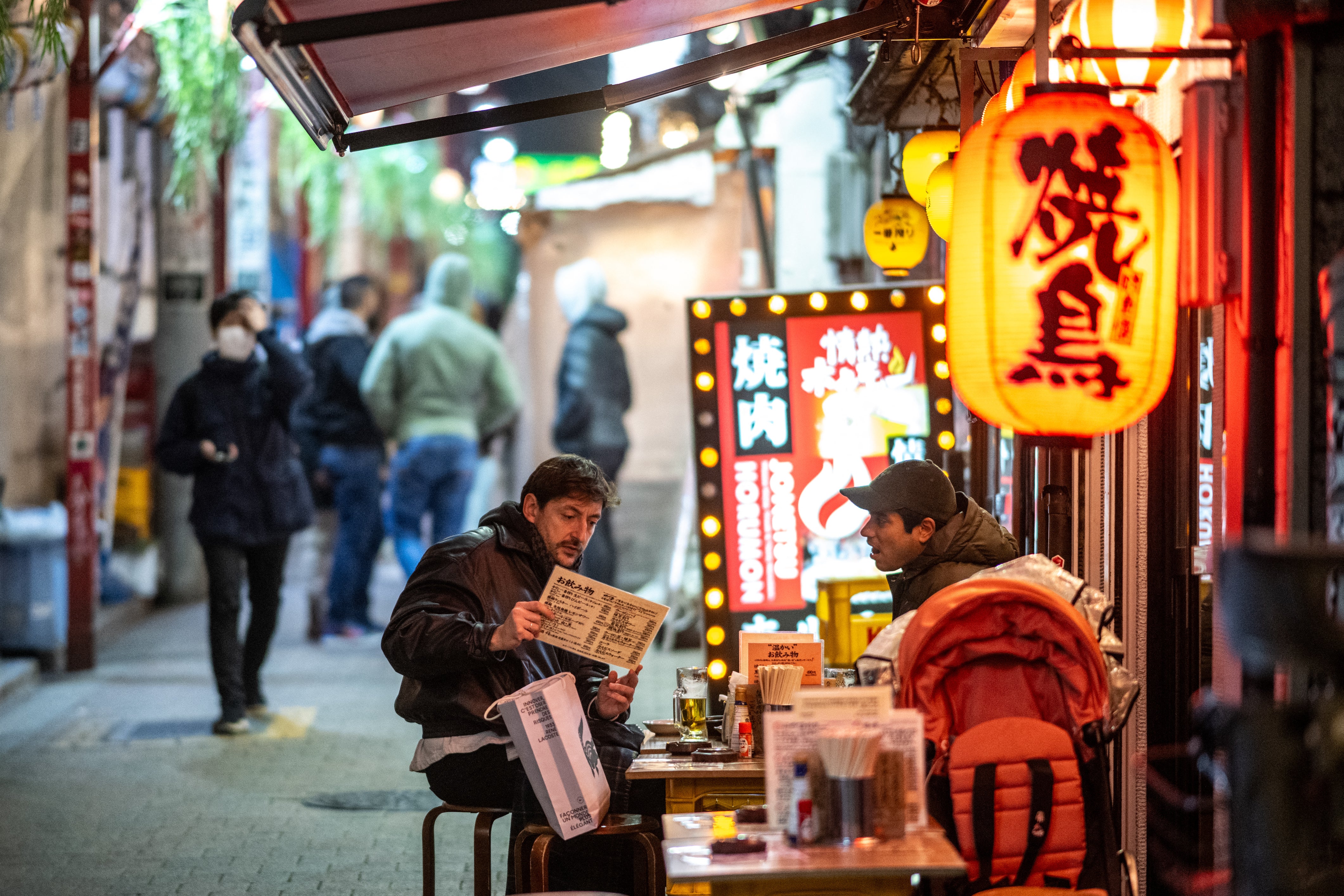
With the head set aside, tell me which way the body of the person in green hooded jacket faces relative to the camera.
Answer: away from the camera

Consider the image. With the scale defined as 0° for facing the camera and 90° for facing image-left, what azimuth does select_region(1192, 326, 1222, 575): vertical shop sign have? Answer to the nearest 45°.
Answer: approximately 45°

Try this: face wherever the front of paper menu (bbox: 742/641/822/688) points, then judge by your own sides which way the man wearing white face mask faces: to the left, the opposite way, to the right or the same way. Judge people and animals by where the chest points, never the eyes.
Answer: the same way

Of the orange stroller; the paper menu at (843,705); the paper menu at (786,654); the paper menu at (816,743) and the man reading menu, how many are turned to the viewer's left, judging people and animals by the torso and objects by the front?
0

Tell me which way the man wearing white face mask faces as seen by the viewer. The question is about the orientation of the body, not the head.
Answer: toward the camera

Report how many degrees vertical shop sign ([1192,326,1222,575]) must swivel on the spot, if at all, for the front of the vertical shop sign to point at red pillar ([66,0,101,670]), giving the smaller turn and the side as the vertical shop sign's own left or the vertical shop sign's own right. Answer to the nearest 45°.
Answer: approximately 45° to the vertical shop sign's own right

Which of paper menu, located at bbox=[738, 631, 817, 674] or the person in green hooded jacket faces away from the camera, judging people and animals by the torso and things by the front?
the person in green hooded jacket

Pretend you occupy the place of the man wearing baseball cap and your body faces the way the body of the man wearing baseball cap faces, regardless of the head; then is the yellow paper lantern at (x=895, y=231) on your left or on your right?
on your right

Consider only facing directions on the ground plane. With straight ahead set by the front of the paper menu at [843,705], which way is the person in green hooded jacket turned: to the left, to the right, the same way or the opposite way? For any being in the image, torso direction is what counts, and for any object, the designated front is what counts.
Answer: the opposite way

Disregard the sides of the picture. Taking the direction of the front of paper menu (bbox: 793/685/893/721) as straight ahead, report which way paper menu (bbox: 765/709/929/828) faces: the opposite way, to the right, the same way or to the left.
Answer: the same way

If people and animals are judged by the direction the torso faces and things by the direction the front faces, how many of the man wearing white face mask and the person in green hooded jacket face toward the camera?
1

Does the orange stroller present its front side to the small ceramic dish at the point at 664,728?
no

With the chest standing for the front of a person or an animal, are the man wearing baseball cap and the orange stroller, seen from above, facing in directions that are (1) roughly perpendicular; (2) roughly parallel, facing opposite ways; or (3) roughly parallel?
roughly perpendicular

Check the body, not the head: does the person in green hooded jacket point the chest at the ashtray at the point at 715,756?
no

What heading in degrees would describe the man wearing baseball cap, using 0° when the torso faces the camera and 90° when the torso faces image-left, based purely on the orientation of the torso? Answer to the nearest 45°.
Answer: approximately 90°

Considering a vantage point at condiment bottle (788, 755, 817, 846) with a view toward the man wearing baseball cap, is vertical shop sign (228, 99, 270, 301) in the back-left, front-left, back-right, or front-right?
front-left

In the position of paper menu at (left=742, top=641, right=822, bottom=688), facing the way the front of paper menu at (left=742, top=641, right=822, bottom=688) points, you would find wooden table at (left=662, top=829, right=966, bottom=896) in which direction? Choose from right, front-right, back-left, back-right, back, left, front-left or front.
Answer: front

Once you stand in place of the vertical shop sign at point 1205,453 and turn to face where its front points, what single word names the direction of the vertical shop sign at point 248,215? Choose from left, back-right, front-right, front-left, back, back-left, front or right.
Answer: right

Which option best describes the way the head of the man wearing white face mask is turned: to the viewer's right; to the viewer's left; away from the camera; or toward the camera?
toward the camera

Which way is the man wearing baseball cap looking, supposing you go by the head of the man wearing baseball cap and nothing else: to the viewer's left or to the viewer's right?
to the viewer's left
